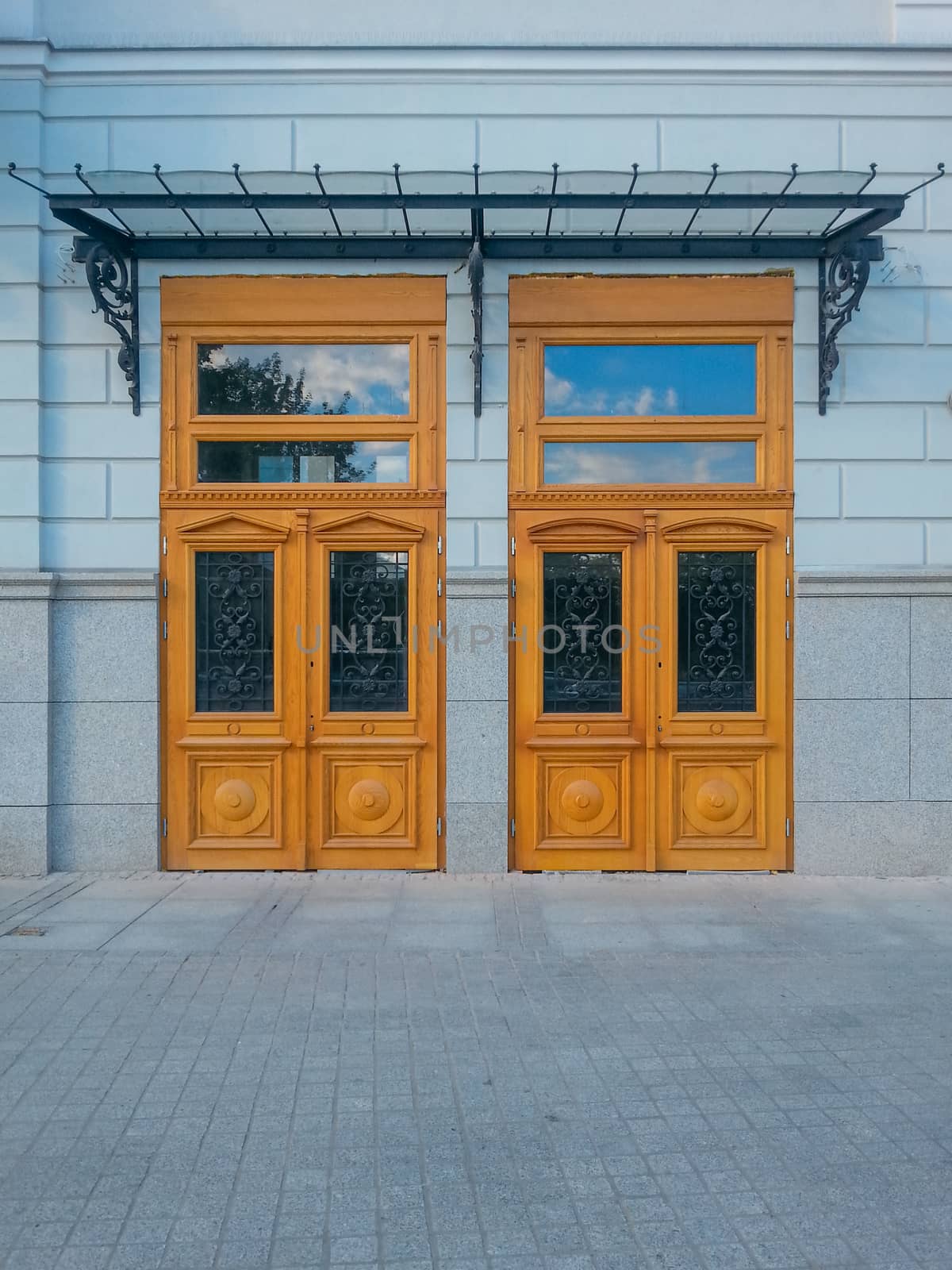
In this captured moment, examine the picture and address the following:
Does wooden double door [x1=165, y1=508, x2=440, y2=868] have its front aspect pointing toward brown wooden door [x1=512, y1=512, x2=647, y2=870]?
no

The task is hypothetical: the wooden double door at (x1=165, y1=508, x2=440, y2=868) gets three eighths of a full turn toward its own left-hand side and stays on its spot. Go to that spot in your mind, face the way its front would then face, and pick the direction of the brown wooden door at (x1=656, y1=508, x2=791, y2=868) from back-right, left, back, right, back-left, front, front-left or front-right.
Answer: front-right

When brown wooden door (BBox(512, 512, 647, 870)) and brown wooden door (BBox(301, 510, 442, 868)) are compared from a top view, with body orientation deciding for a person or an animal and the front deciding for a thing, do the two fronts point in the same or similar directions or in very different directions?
same or similar directions

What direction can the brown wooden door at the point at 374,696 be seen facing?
toward the camera

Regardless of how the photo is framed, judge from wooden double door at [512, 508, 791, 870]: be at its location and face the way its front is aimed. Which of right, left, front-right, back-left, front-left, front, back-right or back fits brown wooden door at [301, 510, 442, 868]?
right

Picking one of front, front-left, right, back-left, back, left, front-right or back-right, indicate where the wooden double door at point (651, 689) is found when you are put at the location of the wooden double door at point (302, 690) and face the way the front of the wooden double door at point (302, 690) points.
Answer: left

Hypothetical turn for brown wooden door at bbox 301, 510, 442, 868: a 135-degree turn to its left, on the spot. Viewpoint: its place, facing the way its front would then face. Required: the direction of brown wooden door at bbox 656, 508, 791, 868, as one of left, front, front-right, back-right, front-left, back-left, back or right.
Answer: front-right

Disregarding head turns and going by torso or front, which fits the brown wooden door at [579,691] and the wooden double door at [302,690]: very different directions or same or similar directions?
same or similar directions

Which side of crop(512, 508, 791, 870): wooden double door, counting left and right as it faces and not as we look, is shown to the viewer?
front

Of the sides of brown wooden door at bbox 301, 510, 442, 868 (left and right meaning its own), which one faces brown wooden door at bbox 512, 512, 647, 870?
left

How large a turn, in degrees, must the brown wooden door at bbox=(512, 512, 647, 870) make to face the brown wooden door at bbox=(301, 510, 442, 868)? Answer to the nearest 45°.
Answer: approximately 90° to its right

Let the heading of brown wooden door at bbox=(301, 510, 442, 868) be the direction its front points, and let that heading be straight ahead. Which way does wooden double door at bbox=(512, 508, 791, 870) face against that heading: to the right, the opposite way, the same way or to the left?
the same way

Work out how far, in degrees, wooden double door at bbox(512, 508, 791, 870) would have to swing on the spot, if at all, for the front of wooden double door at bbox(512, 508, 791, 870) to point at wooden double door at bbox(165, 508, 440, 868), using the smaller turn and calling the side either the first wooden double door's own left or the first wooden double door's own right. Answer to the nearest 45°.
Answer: approximately 90° to the first wooden double door's own right
